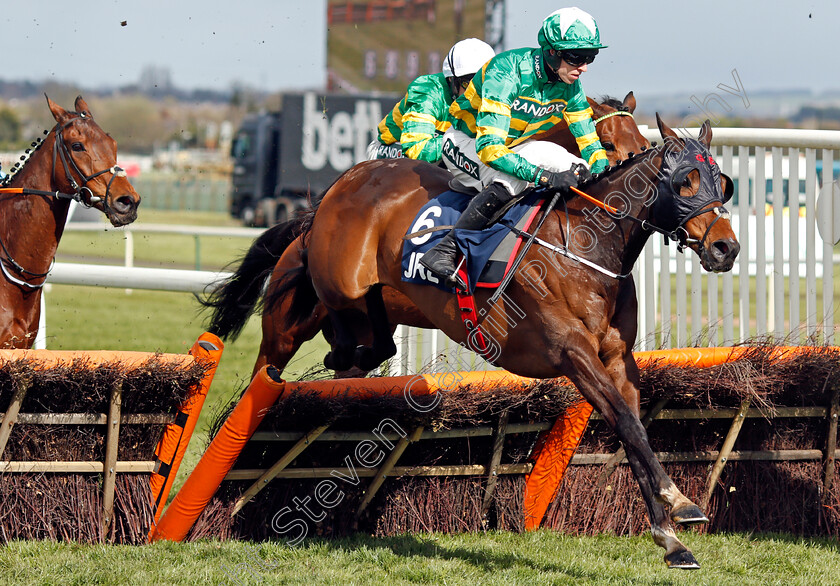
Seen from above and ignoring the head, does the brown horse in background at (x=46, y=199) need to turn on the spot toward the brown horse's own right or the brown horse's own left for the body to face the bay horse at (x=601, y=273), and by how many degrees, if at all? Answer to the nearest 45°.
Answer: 0° — it already faces it

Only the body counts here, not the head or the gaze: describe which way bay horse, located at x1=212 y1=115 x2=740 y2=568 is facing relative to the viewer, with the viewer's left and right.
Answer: facing the viewer and to the right of the viewer

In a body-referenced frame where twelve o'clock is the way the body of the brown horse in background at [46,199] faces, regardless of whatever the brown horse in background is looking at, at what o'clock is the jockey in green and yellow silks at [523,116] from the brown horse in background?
The jockey in green and yellow silks is roughly at 12 o'clock from the brown horse in background.

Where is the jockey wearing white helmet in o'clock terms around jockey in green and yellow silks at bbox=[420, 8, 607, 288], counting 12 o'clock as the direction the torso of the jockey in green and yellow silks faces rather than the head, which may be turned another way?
The jockey wearing white helmet is roughly at 7 o'clock from the jockey in green and yellow silks.

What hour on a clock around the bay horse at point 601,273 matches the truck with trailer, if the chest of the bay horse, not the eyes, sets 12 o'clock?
The truck with trailer is roughly at 7 o'clock from the bay horse.

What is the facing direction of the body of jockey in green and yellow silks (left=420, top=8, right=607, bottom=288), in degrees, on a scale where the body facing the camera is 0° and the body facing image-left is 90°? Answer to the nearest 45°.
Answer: approximately 315°

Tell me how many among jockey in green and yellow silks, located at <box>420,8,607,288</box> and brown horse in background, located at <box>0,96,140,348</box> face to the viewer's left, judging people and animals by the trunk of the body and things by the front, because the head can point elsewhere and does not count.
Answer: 0

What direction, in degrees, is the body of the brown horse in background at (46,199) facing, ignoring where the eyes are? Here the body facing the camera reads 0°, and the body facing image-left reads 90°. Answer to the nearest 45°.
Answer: approximately 315°

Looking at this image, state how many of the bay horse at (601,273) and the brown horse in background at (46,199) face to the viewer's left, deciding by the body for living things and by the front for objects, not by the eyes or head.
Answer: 0
